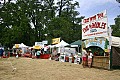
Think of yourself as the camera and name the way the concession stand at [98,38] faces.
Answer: facing the viewer and to the left of the viewer
